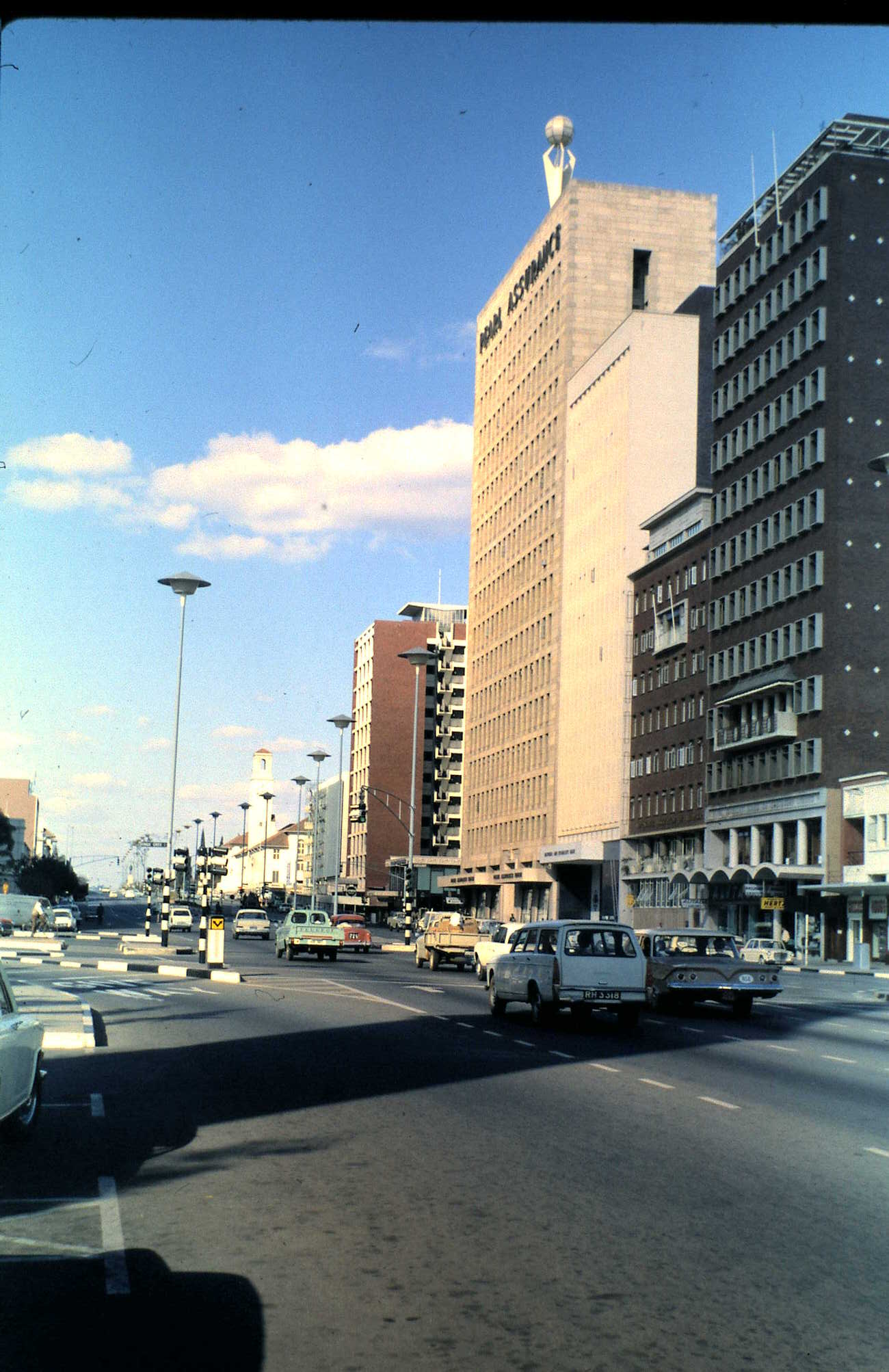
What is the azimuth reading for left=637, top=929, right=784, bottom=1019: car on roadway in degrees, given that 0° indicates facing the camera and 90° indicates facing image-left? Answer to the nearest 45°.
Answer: approximately 135°

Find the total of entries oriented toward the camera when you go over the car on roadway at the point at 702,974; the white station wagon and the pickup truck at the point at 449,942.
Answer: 0

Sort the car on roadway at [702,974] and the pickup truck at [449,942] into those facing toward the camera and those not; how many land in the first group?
0

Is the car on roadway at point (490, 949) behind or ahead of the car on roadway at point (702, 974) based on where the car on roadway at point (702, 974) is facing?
ahead

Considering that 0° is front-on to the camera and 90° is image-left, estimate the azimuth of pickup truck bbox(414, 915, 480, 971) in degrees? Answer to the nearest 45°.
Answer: approximately 135°

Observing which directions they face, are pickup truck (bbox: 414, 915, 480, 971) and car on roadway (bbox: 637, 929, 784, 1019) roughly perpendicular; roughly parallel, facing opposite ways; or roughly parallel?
roughly parallel

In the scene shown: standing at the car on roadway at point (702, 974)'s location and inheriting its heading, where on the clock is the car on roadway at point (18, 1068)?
the car on roadway at point (18, 1068) is roughly at 8 o'clock from the car on roadway at point (702, 974).

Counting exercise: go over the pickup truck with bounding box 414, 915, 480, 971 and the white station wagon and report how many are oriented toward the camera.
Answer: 0

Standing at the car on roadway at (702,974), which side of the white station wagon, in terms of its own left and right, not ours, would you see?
right

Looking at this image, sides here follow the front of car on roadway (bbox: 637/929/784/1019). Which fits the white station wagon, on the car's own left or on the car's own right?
on the car's own left

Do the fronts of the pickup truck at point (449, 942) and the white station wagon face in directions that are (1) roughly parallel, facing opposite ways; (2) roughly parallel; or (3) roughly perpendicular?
roughly parallel

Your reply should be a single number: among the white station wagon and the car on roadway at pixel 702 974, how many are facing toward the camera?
0

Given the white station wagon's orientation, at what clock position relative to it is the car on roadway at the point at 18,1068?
The car on roadway is roughly at 8 o'clock from the white station wagon.

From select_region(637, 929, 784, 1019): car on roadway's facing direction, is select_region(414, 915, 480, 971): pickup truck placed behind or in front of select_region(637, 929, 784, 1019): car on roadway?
in front

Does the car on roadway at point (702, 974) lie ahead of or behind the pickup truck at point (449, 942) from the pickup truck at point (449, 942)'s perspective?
behind
